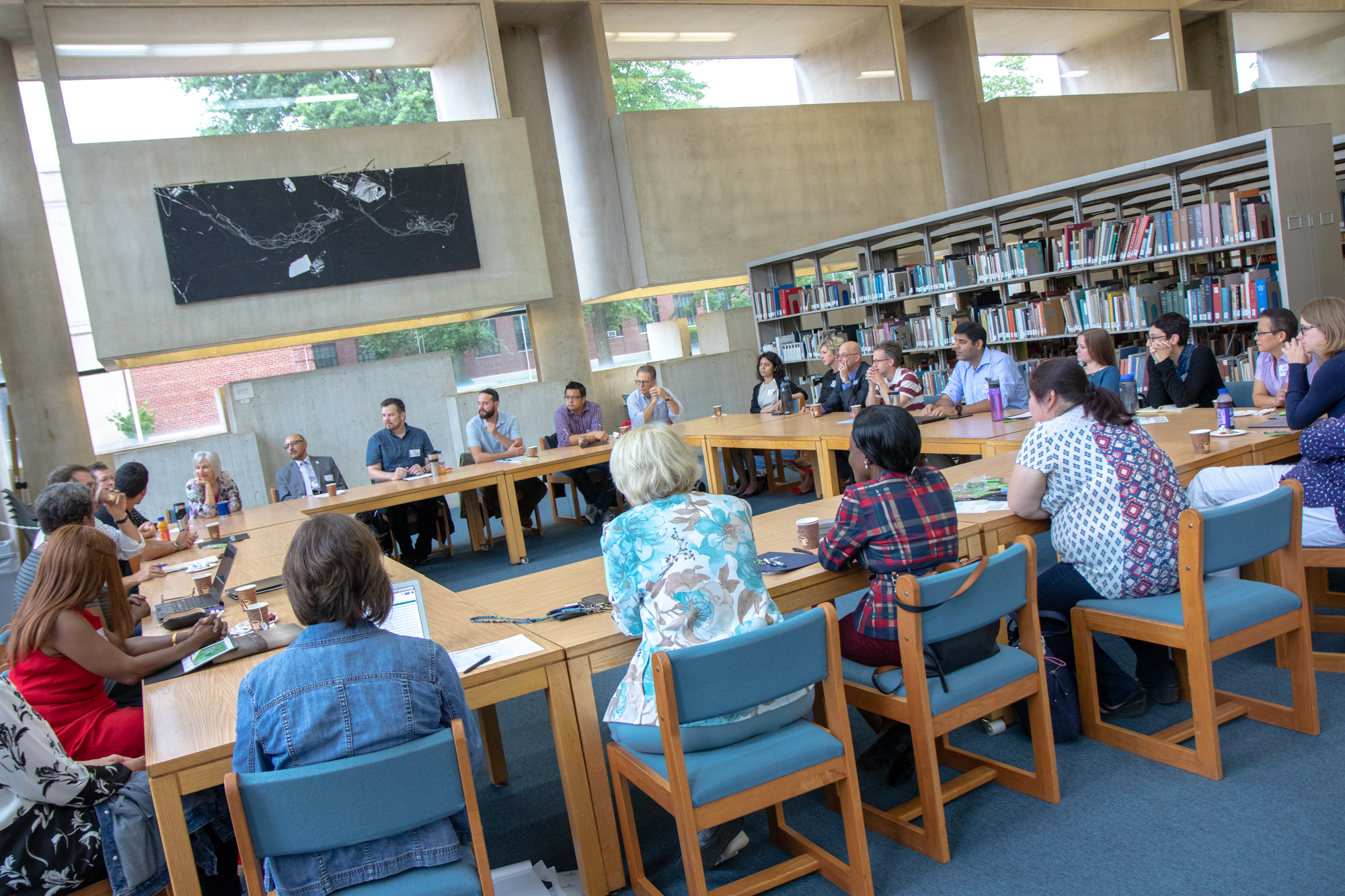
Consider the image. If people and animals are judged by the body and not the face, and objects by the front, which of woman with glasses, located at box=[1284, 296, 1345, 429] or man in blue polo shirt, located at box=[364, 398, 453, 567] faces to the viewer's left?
the woman with glasses

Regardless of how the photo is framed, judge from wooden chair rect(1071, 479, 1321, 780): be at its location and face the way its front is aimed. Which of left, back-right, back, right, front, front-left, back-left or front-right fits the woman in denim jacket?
left

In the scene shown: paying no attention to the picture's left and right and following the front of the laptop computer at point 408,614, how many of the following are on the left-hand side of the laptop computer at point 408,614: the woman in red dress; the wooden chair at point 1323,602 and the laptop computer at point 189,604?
1

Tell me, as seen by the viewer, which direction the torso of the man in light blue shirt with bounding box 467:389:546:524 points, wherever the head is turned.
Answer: toward the camera

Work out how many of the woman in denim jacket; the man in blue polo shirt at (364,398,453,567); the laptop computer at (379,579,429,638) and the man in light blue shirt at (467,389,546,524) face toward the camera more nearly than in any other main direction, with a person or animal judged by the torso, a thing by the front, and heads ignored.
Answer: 3

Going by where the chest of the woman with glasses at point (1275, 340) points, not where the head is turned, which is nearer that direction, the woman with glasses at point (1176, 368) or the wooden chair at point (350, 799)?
the wooden chair

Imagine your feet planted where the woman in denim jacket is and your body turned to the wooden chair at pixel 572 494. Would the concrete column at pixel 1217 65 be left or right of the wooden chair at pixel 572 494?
right

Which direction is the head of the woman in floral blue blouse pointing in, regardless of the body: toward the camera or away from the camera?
away from the camera

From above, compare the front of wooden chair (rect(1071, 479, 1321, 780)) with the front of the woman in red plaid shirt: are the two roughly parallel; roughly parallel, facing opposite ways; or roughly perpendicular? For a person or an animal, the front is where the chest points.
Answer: roughly parallel

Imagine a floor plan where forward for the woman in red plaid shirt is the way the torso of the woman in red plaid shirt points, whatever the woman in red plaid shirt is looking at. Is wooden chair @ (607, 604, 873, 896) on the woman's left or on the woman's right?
on the woman's left

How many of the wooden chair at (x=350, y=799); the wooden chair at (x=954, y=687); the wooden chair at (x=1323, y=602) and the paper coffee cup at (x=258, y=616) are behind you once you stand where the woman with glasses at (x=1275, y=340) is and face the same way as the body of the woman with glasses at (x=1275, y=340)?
0

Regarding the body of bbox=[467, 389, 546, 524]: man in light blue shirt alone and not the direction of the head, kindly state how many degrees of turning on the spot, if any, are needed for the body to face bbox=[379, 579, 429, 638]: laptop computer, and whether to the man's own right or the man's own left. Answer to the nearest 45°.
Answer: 0° — they already face it

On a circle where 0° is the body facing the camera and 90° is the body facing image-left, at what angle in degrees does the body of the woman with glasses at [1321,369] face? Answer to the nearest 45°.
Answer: approximately 90°

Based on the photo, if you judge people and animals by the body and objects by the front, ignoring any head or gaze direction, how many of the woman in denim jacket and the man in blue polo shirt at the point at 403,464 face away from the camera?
1

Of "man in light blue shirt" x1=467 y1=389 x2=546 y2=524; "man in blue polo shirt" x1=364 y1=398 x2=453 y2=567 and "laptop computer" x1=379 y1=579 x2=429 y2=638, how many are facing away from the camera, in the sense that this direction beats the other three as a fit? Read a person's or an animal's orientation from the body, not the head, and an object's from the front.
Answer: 0

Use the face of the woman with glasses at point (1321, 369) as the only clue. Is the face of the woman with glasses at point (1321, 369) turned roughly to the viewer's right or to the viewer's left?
to the viewer's left

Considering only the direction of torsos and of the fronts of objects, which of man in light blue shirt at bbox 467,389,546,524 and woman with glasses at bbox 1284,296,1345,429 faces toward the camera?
the man in light blue shirt

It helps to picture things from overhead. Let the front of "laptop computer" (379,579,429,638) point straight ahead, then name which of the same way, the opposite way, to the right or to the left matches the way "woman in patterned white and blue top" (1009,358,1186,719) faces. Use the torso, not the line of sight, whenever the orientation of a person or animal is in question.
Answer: the opposite way
